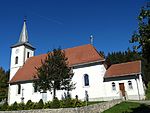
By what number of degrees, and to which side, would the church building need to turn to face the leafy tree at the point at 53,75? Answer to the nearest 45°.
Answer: approximately 45° to its right

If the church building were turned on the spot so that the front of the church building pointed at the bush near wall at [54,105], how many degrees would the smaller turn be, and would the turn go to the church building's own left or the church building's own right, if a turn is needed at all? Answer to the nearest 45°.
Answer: approximately 45° to the church building's own right

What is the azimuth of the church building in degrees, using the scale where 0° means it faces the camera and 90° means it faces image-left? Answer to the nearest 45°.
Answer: approximately 90°
